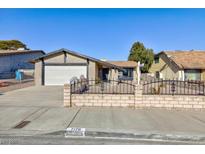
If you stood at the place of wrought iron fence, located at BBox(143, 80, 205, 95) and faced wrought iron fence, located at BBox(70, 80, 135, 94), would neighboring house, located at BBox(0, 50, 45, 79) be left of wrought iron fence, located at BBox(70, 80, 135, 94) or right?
right

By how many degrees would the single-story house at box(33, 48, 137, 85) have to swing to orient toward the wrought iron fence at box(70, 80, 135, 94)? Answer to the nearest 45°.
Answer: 0° — it already faces it

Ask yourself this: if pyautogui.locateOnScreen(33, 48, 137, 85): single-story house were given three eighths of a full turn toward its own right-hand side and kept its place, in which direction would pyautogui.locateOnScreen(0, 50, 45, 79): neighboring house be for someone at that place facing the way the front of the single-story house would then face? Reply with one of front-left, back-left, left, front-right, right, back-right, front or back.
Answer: front

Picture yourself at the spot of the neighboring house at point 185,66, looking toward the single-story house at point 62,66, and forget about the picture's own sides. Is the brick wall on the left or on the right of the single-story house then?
left

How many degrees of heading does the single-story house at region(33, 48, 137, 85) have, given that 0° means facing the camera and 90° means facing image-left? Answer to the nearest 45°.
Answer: approximately 0°

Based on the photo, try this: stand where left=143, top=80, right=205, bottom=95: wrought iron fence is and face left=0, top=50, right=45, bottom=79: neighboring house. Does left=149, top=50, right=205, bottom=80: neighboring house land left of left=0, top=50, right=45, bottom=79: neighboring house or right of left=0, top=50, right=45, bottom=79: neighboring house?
right

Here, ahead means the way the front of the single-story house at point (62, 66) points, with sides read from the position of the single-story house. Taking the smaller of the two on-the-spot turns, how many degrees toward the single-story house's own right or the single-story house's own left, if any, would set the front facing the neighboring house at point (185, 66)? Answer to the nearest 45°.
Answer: approximately 90° to the single-story house's own left

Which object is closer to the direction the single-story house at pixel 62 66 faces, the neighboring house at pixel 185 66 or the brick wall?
the brick wall

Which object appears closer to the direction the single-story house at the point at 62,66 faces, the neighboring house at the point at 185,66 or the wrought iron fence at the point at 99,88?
the wrought iron fence

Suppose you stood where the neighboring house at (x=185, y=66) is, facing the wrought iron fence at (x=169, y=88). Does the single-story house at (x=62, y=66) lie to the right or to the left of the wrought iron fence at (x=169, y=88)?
right
